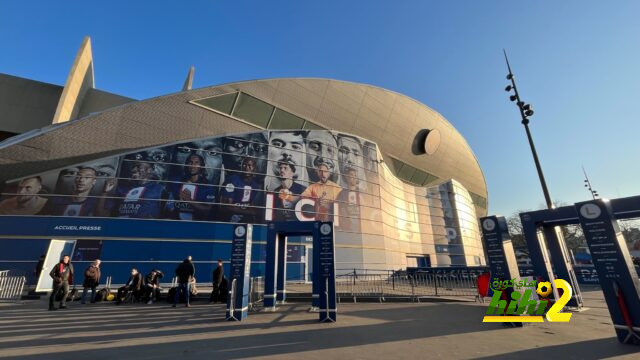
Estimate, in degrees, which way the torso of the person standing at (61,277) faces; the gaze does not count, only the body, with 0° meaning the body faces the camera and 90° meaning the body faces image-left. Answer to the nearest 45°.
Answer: approximately 0°

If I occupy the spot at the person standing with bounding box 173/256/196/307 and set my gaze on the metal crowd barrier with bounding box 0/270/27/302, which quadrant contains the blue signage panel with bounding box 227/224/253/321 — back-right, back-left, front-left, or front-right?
back-left

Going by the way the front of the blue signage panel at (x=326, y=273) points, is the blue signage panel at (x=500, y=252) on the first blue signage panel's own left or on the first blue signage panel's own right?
on the first blue signage panel's own left

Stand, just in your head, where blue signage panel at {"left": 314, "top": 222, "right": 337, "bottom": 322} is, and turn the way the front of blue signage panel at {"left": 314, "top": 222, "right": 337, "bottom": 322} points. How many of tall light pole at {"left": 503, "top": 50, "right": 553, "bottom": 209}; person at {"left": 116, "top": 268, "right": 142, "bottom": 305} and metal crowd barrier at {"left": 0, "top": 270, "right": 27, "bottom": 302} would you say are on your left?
1
